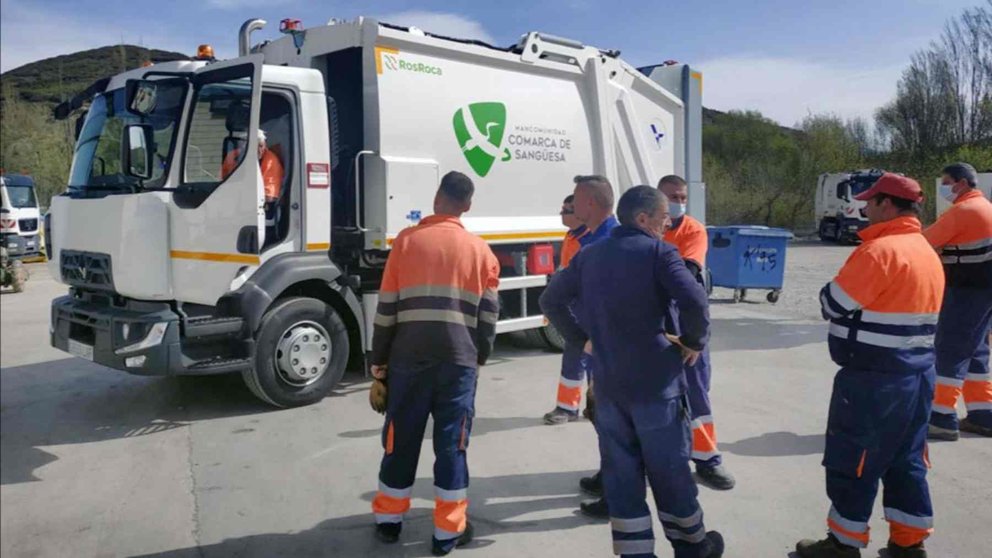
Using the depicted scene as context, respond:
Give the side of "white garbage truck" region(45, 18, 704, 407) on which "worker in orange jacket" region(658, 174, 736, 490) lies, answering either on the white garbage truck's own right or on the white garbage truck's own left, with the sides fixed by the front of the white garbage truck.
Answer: on the white garbage truck's own left

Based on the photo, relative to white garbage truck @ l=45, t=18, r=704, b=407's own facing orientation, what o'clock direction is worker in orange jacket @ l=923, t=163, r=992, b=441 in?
The worker in orange jacket is roughly at 8 o'clock from the white garbage truck.

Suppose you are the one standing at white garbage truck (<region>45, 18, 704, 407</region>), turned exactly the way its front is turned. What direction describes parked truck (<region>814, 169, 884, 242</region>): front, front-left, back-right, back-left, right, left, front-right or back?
back

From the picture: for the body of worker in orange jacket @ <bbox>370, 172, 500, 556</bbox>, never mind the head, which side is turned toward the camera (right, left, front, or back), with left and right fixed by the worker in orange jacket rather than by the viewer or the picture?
back

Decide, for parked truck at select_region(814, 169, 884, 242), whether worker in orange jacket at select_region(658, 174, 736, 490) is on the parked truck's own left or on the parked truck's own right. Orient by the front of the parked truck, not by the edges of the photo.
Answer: on the parked truck's own right

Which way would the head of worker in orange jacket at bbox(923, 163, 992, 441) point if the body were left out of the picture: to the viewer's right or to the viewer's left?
to the viewer's left

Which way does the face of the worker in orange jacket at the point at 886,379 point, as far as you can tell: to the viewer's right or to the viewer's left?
to the viewer's left

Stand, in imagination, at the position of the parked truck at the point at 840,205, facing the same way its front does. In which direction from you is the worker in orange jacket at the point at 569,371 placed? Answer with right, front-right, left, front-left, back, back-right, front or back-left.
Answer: front-right

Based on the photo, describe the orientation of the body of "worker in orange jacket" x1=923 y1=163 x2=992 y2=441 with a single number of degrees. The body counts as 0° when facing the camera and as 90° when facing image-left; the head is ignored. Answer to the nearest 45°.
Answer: approximately 90°

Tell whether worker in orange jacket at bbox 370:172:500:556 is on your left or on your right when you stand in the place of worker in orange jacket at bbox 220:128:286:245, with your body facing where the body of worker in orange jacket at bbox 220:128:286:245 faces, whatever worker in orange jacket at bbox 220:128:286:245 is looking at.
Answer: on your left
